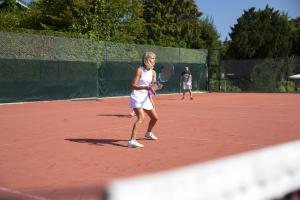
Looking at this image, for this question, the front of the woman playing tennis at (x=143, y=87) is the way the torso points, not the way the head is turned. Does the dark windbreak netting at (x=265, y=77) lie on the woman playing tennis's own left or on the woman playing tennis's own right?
on the woman playing tennis's own left

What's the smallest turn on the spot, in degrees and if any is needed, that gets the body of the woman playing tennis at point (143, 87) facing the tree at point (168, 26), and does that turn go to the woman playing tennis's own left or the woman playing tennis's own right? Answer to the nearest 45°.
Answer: approximately 135° to the woman playing tennis's own left

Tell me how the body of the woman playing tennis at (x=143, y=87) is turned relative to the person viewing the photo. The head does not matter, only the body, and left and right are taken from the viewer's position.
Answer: facing the viewer and to the right of the viewer

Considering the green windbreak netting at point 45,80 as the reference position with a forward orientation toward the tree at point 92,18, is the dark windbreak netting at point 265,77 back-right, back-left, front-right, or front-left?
front-right

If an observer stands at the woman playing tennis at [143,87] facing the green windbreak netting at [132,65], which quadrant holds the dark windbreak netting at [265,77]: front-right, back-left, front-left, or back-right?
front-right

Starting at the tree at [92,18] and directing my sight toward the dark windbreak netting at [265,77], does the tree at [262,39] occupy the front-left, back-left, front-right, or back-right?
front-left

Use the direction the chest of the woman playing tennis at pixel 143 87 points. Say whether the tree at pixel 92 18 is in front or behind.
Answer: behind
